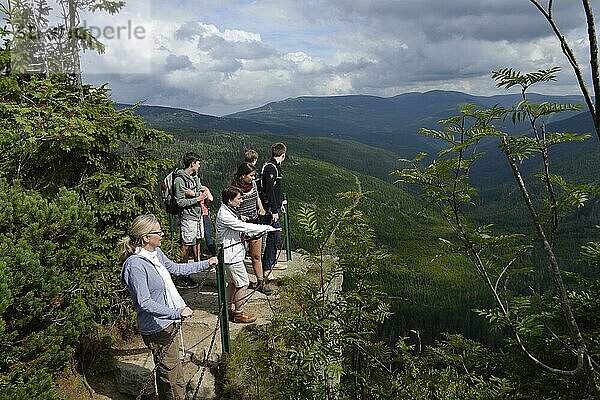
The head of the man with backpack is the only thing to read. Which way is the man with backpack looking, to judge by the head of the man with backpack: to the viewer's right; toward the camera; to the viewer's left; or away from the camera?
to the viewer's right

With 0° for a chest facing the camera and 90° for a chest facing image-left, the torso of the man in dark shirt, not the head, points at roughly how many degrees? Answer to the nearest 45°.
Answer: approximately 270°

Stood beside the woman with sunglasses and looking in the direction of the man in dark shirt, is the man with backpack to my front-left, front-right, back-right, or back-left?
front-left

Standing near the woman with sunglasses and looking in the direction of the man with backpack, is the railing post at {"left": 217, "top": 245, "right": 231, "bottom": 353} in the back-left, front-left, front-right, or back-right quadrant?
front-right

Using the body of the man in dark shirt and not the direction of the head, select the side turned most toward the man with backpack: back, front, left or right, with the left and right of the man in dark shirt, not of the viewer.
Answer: back

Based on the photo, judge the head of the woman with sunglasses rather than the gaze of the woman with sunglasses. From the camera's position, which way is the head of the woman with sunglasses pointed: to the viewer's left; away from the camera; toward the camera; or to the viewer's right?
to the viewer's right
